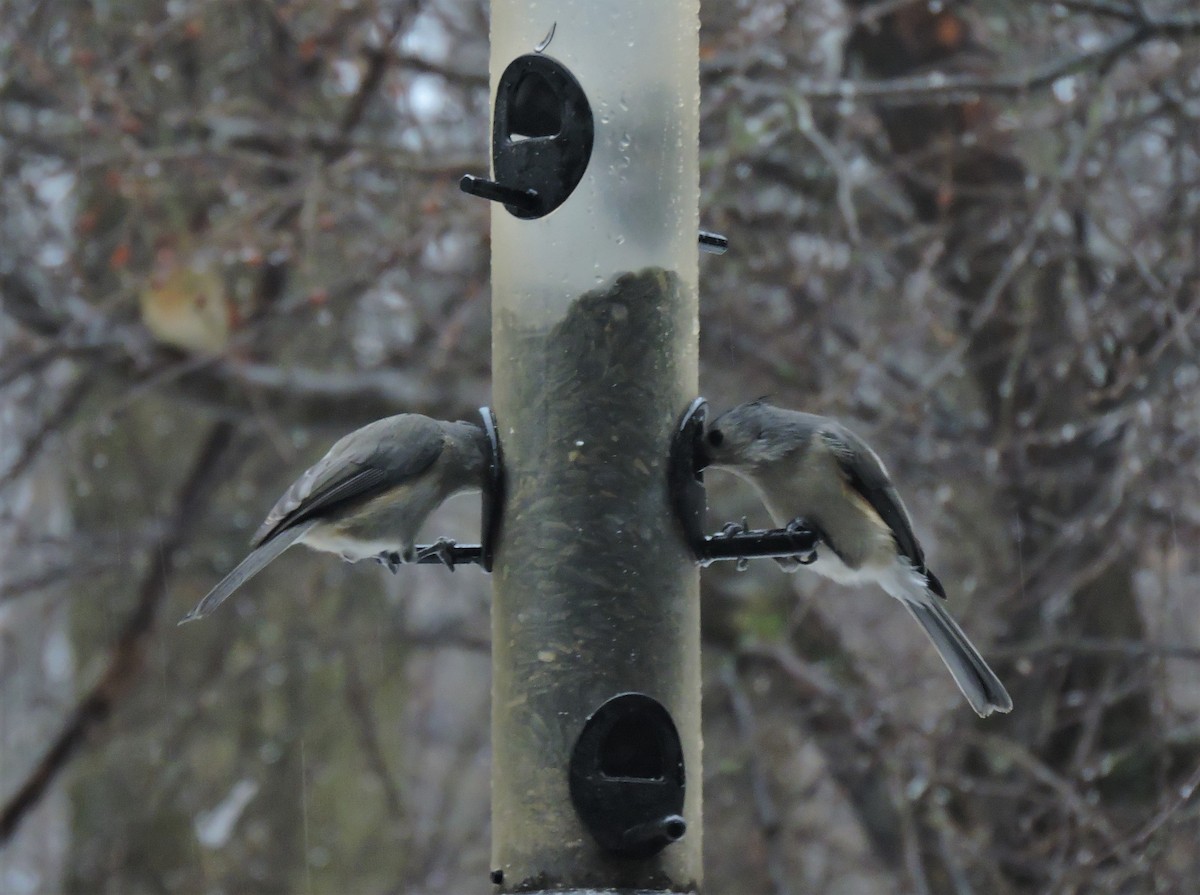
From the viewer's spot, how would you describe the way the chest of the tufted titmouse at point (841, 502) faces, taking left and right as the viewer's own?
facing to the left of the viewer

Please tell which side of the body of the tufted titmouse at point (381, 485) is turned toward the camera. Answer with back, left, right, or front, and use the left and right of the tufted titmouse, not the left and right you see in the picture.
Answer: right

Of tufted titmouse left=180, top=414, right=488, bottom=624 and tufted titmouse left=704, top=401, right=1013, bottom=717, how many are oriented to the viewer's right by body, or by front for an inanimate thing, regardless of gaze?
1

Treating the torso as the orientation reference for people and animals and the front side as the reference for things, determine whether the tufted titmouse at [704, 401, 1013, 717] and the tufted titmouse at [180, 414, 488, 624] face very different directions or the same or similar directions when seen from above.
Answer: very different directions

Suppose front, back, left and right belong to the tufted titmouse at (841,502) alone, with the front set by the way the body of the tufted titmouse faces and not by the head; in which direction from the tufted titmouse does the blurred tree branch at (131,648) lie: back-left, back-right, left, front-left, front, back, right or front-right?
front-right

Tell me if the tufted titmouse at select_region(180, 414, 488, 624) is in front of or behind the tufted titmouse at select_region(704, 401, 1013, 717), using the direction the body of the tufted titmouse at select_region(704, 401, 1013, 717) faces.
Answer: in front
